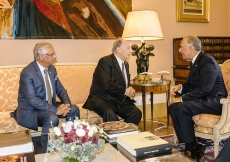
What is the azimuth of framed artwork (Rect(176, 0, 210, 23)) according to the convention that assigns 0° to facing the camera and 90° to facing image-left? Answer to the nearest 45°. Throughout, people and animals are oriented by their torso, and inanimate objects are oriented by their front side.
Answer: approximately 0°

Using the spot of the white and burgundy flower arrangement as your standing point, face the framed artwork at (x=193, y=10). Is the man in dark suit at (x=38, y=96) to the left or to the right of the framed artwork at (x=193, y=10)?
left

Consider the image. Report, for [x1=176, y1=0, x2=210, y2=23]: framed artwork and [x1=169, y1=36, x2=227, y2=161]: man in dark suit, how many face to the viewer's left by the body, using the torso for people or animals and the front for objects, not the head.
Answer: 1

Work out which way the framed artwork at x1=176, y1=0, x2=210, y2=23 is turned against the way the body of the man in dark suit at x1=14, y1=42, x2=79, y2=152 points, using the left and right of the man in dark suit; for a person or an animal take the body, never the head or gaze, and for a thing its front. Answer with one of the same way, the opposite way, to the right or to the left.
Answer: to the right

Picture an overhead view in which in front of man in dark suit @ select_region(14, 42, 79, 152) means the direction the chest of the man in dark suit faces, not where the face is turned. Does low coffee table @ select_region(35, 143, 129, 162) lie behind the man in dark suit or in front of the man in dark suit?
in front

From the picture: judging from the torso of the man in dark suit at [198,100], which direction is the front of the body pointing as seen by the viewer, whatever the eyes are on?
to the viewer's left

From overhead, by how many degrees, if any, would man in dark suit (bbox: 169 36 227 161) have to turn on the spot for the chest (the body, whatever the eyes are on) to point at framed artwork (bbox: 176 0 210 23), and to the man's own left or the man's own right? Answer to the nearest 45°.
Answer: approximately 90° to the man's own right

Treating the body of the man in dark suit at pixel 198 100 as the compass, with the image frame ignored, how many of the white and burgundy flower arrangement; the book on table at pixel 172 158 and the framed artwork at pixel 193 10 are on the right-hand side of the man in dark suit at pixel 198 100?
1

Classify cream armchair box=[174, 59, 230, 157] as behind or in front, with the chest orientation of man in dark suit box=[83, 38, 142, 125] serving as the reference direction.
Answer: in front

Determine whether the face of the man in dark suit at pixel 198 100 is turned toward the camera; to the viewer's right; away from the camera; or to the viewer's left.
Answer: to the viewer's left

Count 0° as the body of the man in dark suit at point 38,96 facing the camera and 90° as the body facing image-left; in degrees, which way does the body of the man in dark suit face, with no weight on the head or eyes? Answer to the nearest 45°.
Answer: approximately 315°

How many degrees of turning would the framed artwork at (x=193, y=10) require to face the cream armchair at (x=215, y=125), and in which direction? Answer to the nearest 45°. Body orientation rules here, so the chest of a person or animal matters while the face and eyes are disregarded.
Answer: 0° — it already faces it
